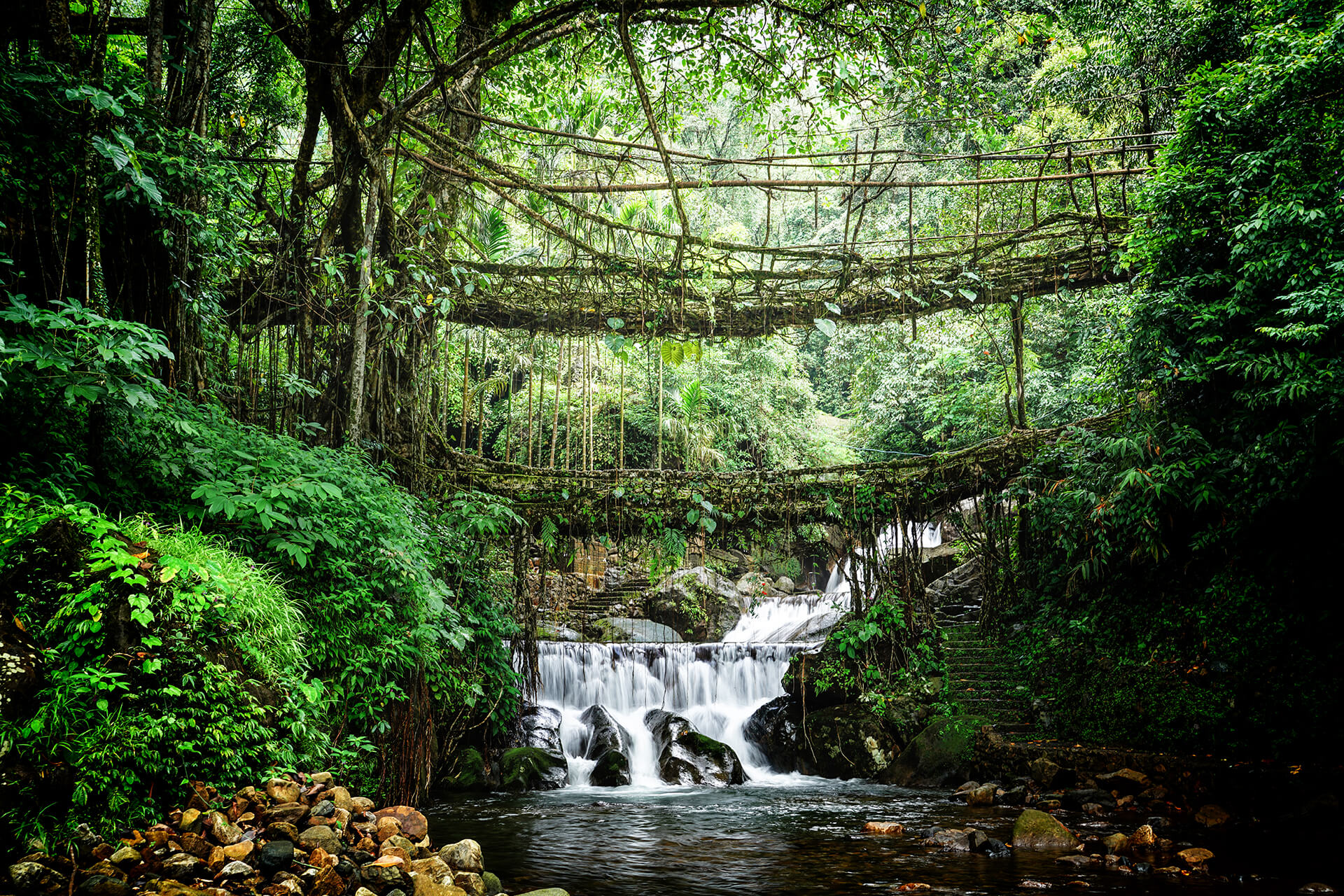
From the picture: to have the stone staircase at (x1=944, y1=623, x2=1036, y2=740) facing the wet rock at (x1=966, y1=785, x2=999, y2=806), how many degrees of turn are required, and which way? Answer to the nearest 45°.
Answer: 0° — it already faces it

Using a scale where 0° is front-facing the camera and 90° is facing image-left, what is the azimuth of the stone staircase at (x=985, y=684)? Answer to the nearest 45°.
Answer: approximately 0°

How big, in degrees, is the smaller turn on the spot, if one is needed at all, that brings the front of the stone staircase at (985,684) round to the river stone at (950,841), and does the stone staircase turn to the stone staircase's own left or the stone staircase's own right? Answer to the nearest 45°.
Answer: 0° — it already faces it
